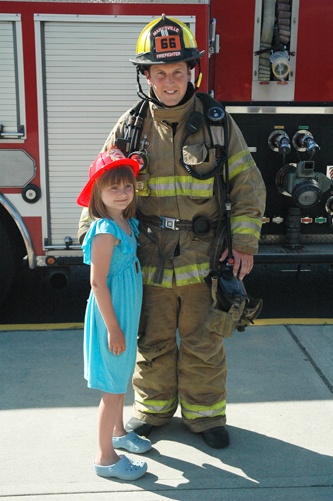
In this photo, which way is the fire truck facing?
to the viewer's right

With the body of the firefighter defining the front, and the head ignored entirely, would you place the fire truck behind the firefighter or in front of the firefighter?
behind

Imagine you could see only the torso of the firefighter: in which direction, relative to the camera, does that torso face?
toward the camera

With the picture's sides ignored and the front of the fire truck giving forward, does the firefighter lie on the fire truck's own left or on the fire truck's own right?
on the fire truck's own right

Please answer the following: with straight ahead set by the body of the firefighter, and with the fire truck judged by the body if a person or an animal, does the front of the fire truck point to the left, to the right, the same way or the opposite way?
to the left

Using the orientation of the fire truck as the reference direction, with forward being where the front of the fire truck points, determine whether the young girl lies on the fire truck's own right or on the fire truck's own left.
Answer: on the fire truck's own right

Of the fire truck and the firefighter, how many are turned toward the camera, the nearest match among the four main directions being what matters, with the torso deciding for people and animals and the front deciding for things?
1
